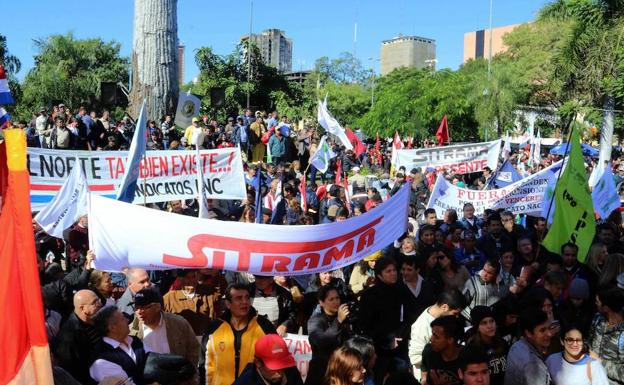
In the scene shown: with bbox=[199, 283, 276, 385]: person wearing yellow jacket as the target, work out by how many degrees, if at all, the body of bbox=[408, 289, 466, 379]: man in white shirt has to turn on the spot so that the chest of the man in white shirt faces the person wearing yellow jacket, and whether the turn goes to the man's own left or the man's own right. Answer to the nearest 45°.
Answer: approximately 135° to the man's own right

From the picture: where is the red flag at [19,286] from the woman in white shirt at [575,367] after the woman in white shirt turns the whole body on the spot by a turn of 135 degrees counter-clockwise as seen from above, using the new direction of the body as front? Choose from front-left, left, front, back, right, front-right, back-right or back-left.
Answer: back

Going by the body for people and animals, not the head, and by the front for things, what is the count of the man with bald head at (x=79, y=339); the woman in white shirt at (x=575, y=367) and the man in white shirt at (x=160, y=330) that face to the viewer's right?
1

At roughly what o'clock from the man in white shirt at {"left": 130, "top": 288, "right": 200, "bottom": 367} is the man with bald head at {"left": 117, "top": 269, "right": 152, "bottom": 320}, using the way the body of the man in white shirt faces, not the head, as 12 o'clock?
The man with bald head is roughly at 4 o'clock from the man in white shirt.

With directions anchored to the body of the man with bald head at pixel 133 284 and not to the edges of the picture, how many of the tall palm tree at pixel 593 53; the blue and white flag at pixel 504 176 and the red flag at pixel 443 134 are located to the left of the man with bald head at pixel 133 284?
3

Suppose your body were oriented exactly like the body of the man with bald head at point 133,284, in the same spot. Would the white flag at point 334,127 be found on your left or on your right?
on your left

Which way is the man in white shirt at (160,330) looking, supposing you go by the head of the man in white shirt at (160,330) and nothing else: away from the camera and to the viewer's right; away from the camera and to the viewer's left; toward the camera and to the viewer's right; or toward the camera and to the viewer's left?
toward the camera and to the viewer's left

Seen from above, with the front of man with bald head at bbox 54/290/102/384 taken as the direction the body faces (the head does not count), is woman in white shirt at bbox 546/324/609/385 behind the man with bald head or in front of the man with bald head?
in front

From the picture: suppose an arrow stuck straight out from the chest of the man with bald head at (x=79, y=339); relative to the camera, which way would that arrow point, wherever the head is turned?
to the viewer's right

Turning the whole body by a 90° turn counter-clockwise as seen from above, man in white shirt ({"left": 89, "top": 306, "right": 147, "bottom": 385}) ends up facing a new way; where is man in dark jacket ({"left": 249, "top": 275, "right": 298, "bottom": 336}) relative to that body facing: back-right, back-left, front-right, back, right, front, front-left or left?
front

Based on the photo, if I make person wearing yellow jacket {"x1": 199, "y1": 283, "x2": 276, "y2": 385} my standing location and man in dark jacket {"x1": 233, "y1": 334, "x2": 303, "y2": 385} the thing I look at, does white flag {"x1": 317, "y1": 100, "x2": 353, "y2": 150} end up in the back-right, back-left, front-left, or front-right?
back-left

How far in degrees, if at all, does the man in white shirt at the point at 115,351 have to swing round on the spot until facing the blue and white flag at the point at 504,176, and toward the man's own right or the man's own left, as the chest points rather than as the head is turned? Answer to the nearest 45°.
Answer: approximately 90° to the man's own left
